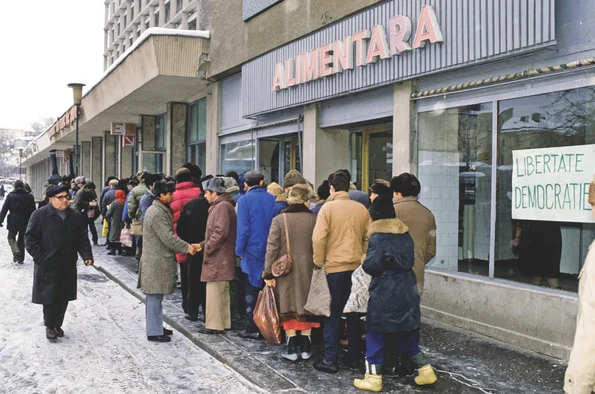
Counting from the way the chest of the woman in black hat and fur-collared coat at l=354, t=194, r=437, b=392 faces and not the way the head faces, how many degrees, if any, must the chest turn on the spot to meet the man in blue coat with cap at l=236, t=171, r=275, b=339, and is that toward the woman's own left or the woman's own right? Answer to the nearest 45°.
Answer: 0° — they already face them

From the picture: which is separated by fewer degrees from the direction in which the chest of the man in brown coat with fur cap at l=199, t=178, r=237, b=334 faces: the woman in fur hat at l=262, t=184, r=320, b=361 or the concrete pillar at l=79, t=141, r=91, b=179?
the concrete pillar

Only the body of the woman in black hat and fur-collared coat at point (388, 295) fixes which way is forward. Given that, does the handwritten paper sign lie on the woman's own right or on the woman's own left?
on the woman's own right

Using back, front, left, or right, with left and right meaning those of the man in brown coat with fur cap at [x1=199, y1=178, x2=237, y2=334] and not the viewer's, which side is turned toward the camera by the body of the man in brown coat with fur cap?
left

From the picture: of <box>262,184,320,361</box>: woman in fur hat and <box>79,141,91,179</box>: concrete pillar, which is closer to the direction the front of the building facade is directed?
the woman in fur hat

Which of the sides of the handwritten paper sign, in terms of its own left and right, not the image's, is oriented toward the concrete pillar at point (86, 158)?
right

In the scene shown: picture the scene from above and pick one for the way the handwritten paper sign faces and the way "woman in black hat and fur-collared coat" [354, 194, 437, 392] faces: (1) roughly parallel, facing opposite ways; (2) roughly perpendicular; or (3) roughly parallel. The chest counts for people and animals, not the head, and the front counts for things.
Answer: roughly perpendicular

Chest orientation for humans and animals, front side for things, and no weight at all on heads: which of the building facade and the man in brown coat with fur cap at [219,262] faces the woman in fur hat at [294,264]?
the building facade

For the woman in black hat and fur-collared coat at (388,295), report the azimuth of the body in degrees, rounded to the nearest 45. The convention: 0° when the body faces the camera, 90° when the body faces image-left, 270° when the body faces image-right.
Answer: approximately 135°
